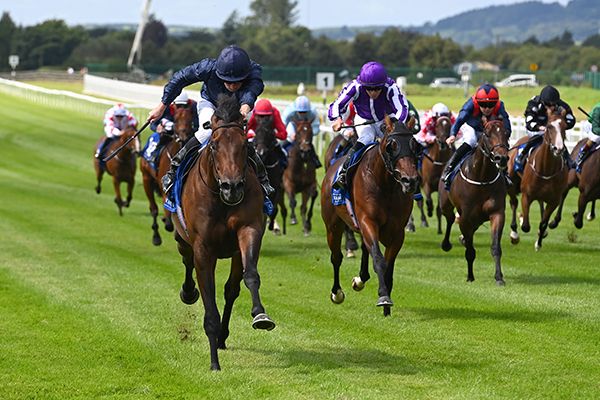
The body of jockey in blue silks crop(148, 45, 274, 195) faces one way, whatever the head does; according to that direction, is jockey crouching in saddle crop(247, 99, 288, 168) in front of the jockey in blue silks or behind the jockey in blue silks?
behind

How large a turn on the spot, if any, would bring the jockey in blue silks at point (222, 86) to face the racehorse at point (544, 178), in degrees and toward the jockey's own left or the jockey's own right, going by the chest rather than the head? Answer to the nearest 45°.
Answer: approximately 135° to the jockey's own left

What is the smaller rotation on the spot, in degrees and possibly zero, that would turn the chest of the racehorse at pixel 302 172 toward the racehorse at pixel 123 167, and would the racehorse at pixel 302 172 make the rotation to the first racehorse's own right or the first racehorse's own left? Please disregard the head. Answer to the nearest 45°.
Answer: approximately 135° to the first racehorse's own right

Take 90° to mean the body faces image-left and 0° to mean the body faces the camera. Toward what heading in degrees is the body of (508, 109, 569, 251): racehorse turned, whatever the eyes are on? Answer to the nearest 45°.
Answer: approximately 315°

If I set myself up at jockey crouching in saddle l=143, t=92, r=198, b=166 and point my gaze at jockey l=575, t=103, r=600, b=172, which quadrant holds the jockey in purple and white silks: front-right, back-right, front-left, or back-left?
front-right

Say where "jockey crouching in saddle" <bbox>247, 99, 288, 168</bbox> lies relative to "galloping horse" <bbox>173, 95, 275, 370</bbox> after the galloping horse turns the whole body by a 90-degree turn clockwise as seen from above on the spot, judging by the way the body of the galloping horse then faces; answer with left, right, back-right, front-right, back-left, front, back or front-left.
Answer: right

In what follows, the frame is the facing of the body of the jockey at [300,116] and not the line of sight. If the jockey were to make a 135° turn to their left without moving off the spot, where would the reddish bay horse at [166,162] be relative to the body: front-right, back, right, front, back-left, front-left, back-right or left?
back

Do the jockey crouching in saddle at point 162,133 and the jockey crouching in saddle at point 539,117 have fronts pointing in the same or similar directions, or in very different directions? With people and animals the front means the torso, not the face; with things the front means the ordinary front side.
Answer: same or similar directions

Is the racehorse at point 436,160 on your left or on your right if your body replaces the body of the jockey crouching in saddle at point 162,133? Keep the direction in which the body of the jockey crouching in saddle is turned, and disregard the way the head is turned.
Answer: on your left

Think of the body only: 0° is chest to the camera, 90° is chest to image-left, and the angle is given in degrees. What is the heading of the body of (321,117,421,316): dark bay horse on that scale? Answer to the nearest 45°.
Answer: approximately 315°

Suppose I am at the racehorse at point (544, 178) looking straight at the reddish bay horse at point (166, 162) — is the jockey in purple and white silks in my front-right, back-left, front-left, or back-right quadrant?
front-left

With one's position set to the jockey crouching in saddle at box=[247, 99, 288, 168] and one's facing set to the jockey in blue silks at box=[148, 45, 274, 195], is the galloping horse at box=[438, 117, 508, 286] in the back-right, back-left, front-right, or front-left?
front-left

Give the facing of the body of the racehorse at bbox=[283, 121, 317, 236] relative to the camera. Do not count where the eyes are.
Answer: toward the camera
